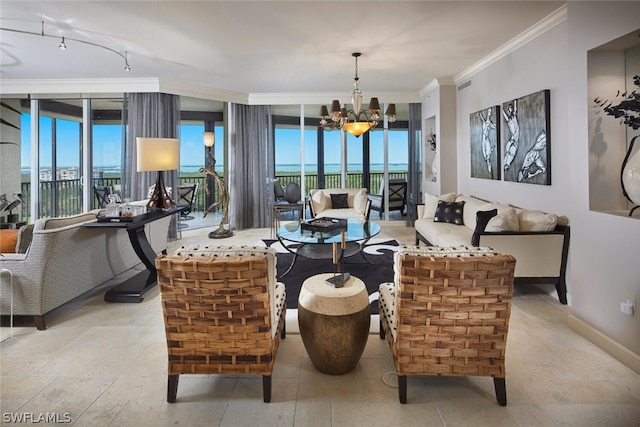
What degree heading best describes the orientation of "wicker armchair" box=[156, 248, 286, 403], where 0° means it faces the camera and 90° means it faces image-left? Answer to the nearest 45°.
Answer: approximately 180°

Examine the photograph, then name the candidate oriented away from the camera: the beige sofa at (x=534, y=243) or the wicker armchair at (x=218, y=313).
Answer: the wicker armchair

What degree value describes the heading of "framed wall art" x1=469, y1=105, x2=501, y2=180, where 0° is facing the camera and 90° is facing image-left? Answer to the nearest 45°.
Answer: approximately 45°

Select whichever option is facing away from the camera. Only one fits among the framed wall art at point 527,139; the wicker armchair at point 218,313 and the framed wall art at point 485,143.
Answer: the wicker armchair

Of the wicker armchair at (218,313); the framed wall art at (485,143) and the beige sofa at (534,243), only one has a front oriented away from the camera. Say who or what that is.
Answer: the wicker armchair

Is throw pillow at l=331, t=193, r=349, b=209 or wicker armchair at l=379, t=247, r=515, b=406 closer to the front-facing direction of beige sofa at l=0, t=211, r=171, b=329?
the throw pillow

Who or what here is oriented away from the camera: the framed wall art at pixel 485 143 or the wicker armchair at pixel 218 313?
the wicker armchair
